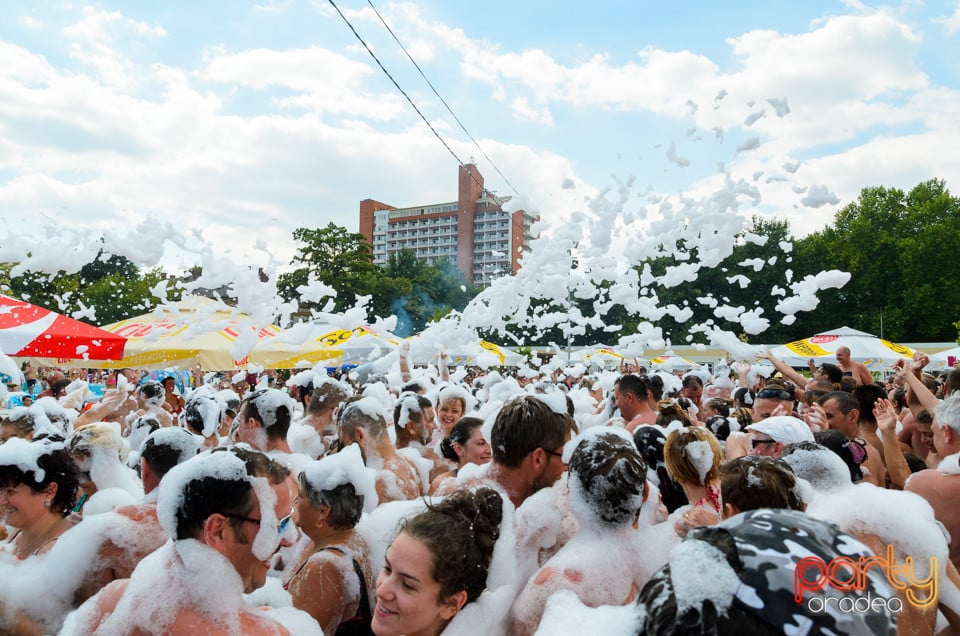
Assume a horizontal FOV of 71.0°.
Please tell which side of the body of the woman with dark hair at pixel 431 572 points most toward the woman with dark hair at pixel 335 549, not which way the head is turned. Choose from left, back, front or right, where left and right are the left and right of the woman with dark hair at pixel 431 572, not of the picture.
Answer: right

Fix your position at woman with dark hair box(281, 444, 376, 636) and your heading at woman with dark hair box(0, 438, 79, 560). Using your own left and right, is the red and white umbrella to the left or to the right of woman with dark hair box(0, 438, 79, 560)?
right

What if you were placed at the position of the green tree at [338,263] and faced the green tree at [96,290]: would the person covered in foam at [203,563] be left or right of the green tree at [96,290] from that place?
left

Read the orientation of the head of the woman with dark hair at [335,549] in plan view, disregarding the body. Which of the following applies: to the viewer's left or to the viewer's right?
to the viewer's left

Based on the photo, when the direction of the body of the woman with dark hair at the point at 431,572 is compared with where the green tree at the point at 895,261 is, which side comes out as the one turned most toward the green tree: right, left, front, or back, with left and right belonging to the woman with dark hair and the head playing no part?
back

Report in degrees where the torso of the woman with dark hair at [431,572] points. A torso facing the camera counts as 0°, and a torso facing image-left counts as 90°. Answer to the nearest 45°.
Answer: approximately 45°
